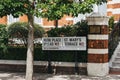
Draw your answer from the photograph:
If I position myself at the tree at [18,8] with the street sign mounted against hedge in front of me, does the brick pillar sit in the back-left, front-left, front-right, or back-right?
front-right

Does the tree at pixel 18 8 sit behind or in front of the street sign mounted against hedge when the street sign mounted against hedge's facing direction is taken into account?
in front

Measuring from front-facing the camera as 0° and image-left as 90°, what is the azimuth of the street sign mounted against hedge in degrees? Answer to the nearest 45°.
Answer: approximately 0°

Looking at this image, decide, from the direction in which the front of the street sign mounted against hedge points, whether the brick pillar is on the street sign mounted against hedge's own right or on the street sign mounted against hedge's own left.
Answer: on the street sign mounted against hedge's own left

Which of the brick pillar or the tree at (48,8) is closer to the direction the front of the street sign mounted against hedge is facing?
the tree

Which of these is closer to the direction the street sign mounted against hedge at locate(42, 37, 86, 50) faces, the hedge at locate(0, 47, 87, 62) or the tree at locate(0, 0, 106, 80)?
the tree

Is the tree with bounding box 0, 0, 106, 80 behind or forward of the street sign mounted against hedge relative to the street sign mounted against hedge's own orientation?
forward
